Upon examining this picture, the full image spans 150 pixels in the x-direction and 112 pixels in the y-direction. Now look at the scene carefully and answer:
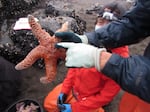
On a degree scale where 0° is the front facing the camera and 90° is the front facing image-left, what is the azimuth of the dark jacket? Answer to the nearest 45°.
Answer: approximately 90°

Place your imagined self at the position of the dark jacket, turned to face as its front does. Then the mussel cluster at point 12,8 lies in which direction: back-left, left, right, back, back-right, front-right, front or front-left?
front-right
